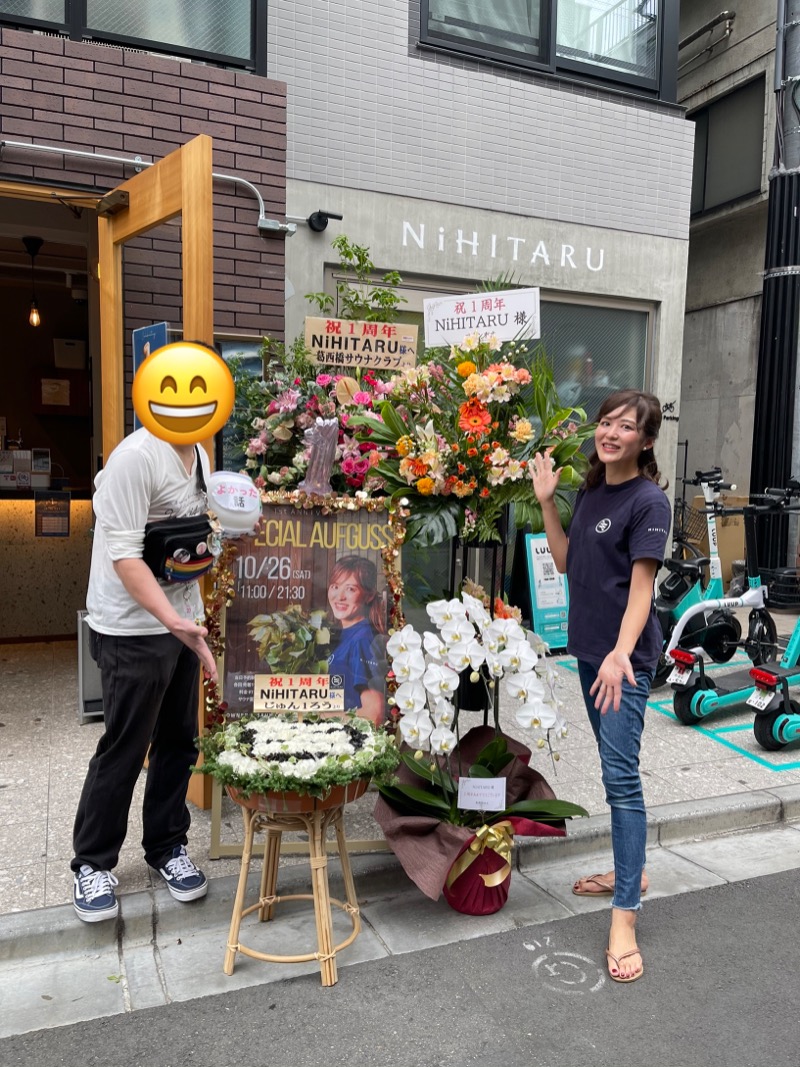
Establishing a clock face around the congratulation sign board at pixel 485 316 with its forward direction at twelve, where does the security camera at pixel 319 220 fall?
The security camera is roughly at 5 o'clock from the congratulation sign board.

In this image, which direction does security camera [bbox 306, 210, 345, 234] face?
to the viewer's right

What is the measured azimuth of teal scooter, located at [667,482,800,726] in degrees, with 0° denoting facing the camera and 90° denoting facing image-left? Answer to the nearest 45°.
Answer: approximately 225°

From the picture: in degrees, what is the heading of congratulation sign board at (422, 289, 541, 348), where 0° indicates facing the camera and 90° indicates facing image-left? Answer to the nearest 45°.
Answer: approximately 0°

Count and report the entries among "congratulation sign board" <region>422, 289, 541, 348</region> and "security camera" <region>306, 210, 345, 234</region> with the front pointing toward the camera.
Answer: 1

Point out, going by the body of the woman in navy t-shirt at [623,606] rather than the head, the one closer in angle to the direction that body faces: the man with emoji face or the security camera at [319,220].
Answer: the man with emoji face

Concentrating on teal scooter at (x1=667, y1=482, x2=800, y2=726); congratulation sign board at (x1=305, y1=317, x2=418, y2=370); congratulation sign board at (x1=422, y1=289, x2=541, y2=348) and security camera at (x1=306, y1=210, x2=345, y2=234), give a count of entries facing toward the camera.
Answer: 2

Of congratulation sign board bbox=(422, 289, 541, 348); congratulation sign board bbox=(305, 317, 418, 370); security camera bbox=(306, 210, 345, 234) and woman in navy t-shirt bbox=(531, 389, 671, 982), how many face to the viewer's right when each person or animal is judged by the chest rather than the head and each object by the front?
1

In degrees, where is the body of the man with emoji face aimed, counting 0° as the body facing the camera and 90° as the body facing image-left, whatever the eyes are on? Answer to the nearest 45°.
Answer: approximately 315°

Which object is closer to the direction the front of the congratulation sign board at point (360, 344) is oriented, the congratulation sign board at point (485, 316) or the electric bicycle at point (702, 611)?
the congratulation sign board

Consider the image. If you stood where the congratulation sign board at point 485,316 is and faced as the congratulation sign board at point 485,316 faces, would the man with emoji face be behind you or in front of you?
in front

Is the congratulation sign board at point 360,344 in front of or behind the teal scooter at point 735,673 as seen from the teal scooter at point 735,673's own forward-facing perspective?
behind

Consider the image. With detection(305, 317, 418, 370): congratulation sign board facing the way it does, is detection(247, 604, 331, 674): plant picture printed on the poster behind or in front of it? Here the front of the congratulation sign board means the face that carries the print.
in front

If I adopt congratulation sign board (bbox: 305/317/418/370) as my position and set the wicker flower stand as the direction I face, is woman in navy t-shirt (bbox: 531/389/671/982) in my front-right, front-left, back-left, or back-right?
front-left

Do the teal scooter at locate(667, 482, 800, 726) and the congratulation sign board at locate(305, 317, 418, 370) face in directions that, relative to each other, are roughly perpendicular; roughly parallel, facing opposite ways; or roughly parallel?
roughly perpendicular
